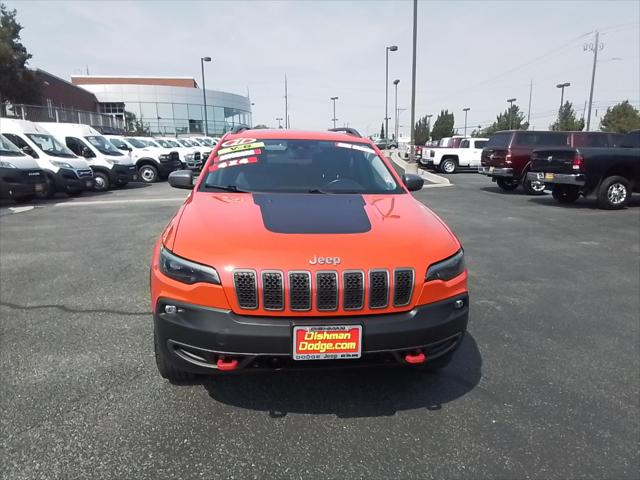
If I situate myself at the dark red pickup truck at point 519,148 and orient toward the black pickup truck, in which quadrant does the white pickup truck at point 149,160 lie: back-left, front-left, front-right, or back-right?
back-right

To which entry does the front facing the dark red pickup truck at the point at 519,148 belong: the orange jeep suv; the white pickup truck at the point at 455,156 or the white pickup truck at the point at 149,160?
the white pickup truck at the point at 149,160

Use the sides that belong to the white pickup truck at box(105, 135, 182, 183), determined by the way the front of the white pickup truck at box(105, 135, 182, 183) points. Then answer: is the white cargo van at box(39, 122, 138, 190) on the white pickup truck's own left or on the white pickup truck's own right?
on the white pickup truck's own right

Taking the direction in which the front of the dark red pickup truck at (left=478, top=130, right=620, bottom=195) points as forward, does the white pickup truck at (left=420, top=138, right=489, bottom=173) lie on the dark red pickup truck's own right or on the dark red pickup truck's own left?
on the dark red pickup truck's own left

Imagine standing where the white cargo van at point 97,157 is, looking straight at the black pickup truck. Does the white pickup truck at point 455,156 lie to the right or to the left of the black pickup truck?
left

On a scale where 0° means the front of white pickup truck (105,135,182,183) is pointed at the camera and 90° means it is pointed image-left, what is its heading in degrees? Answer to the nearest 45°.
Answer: approximately 315°

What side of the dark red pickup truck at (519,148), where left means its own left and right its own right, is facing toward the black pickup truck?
right

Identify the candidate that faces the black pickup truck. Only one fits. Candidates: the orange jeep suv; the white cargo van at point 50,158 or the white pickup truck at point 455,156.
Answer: the white cargo van
